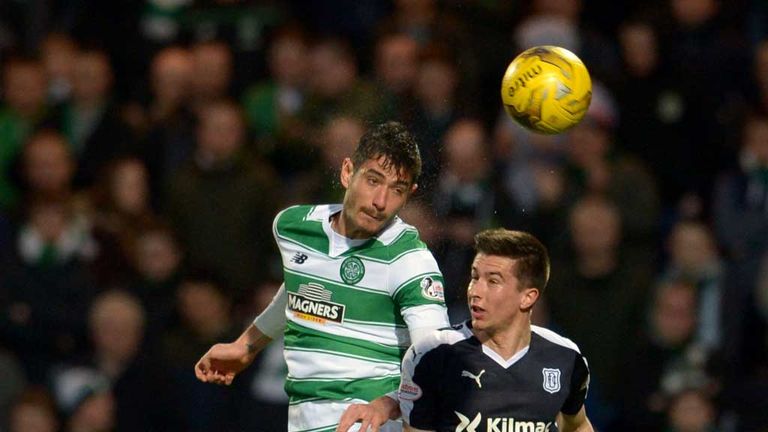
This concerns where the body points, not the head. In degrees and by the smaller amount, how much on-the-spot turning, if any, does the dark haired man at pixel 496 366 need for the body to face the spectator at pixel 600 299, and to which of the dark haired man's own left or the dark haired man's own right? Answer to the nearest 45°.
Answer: approximately 180°

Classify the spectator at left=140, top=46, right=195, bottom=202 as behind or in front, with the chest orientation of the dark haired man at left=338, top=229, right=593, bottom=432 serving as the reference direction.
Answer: behind

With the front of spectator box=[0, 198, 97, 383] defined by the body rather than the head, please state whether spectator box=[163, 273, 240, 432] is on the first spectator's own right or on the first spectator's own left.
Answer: on the first spectator's own left

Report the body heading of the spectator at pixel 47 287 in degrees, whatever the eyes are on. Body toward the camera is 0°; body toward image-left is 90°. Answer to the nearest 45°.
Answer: approximately 0°

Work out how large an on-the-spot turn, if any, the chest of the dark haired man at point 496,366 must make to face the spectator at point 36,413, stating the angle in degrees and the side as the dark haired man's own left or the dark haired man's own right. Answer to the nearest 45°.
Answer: approximately 135° to the dark haired man's own right

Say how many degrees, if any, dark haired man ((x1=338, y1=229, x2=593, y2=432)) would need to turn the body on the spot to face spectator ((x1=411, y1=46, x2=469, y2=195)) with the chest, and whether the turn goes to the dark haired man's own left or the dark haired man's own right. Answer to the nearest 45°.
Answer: approximately 180°

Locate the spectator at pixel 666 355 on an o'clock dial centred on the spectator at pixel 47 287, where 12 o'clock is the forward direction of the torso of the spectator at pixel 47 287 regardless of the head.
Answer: the spectator at pixel 666 355 is roughly at 10 o'clock from the spectator at pixel 47 287.

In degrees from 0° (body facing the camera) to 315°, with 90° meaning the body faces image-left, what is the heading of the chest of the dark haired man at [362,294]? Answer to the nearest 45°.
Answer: approximately 45°

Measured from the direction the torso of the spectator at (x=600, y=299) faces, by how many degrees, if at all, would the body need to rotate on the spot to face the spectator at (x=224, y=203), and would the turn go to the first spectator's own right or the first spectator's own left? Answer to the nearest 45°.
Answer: approximately 90° to the first spectator's own right
